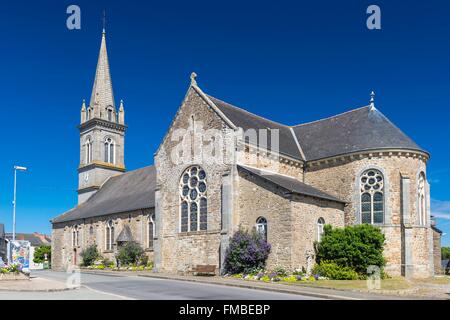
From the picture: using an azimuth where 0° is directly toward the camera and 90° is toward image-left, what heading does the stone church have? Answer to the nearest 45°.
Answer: approximately 135°

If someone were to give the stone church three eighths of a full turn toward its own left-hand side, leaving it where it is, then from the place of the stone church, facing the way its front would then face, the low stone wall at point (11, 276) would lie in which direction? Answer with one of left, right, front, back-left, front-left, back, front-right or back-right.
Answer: front-right

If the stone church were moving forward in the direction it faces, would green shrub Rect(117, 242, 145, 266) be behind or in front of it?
in front
